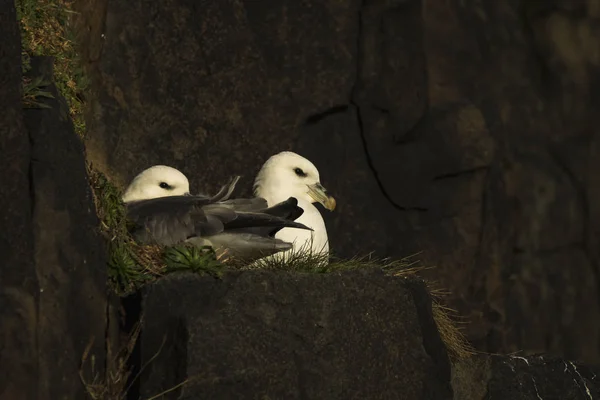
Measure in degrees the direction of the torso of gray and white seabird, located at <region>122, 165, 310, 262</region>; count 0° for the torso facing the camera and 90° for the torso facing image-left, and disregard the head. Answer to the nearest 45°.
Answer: approximately 90°

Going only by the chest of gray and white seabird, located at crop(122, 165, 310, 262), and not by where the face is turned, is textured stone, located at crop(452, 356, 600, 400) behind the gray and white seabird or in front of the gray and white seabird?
behind

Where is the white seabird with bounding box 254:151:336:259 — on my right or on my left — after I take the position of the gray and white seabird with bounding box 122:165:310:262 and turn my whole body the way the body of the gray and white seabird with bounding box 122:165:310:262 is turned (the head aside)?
on my right
